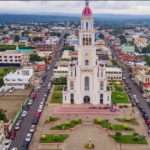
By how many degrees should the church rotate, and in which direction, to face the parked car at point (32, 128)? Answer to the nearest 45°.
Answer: approximately 45° to its right

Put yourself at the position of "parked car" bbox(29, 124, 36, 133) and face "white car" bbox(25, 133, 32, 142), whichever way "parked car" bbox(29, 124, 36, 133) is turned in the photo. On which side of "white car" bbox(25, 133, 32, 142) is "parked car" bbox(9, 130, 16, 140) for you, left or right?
right

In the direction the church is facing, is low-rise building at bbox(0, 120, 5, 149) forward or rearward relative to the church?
forward

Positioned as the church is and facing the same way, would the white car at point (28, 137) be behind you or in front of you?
in front

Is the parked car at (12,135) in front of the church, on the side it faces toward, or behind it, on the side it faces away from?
in front

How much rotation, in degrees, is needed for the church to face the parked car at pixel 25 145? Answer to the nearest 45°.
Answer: approximately 45° to its right

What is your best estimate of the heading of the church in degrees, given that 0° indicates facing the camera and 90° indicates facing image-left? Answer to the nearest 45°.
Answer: approximately 0°

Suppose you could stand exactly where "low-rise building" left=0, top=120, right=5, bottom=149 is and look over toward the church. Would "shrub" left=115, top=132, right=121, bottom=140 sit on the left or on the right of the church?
right

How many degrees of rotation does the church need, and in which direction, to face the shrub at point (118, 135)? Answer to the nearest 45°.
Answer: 0° — it already faces it
